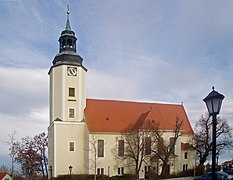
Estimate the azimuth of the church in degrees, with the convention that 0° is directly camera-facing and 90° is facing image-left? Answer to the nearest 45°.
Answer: approximately 90°
